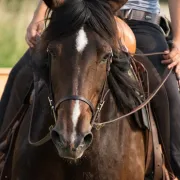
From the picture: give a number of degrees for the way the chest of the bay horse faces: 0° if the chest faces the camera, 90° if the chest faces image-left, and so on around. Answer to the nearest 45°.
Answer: approximately 0°
